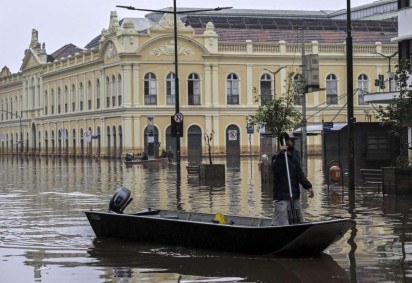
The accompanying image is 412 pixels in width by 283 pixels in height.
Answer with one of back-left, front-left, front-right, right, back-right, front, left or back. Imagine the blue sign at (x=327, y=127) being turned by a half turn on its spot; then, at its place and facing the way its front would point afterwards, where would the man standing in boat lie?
back

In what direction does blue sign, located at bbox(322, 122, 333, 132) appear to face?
toward the camera
